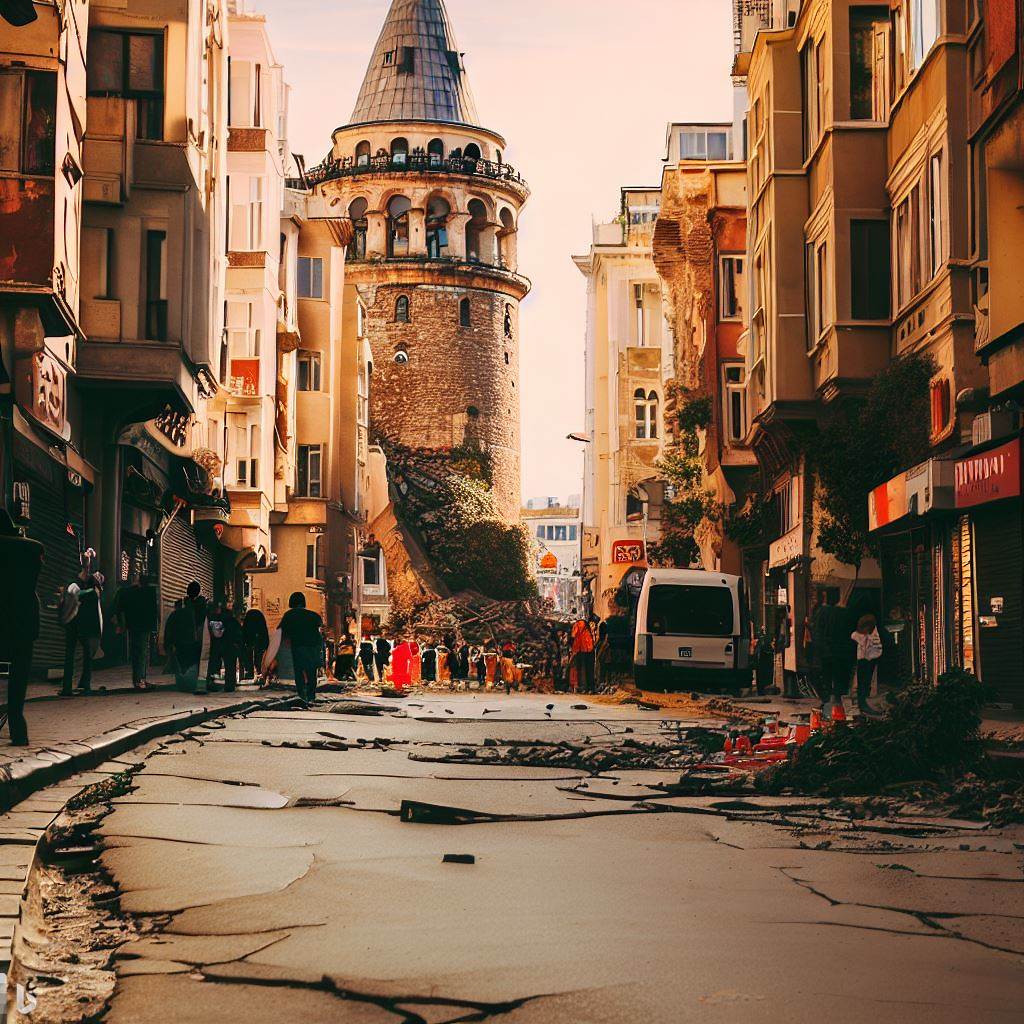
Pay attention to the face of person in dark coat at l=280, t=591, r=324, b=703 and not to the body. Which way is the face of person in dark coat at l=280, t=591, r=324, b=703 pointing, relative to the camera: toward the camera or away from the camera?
away from the camera

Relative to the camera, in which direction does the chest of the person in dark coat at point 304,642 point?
away from the camera

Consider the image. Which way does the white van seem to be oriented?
away from the camera

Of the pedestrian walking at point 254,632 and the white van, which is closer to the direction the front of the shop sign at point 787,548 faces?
the pedestrian walking

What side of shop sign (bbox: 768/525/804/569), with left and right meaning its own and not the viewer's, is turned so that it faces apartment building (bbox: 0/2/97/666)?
front

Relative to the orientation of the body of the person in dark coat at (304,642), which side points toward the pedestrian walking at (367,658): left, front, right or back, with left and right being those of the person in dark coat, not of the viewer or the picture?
front

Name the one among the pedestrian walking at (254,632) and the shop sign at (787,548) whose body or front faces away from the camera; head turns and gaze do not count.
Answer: the pedestrian walking

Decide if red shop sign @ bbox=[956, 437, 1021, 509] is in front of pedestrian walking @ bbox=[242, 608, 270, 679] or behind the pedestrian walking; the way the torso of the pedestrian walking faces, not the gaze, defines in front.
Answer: behind

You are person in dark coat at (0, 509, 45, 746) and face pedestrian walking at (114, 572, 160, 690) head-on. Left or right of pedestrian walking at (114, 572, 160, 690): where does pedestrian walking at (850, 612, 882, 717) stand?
right

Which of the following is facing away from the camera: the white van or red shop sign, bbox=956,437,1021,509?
the white van

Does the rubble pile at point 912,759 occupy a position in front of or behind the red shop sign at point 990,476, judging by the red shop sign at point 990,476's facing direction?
in front

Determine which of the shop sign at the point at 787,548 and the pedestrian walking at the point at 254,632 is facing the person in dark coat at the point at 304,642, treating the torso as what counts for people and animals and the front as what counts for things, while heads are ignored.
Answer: the shop sign

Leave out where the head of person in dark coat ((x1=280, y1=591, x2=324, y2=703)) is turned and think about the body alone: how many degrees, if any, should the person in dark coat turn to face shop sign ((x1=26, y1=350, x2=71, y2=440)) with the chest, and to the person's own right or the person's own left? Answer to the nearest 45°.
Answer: approximately 90° to the person's own left

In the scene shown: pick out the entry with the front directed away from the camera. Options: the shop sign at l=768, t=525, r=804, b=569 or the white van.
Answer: the white van

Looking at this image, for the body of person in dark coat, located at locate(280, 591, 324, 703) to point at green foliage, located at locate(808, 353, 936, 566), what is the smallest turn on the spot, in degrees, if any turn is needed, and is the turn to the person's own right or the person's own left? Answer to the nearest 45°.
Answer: approximately 90° to the person's own right
